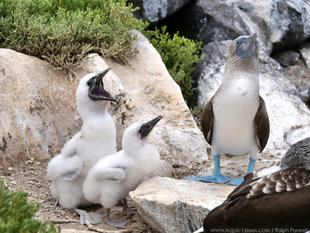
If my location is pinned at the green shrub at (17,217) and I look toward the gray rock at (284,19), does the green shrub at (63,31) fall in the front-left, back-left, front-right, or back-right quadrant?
front-left

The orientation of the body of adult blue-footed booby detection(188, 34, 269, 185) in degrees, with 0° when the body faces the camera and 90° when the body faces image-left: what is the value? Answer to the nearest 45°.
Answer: approximately 0°

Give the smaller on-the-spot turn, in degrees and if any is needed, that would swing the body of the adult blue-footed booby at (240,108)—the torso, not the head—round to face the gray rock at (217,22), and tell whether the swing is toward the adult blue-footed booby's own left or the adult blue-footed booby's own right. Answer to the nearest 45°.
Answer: approximately 180°

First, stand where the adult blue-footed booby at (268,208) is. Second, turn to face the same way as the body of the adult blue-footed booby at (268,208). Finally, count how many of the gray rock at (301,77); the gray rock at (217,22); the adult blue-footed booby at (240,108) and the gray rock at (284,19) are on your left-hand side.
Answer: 4

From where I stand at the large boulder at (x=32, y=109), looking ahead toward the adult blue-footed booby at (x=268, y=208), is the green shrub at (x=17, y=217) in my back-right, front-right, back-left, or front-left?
front-right

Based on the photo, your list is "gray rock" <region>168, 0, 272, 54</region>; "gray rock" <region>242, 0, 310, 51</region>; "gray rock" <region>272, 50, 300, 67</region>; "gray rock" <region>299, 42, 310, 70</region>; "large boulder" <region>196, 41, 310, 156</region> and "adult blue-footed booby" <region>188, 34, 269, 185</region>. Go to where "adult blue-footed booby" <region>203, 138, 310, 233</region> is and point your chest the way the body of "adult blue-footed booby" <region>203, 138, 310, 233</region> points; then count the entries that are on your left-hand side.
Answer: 6

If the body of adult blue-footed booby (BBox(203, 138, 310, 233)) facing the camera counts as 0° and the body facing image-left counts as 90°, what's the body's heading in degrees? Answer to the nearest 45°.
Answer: approximately 270°

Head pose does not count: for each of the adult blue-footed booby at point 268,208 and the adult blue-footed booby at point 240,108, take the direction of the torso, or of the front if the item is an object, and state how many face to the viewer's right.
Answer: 1

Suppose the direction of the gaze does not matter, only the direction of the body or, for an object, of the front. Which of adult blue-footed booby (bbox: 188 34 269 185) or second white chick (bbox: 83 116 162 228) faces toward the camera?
the adult blue-footed booby

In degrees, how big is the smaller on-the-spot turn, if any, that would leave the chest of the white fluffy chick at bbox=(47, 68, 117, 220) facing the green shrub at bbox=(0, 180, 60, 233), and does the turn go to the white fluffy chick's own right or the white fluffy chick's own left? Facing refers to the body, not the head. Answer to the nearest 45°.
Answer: approximately 90° to the white fluffy chick's own right
